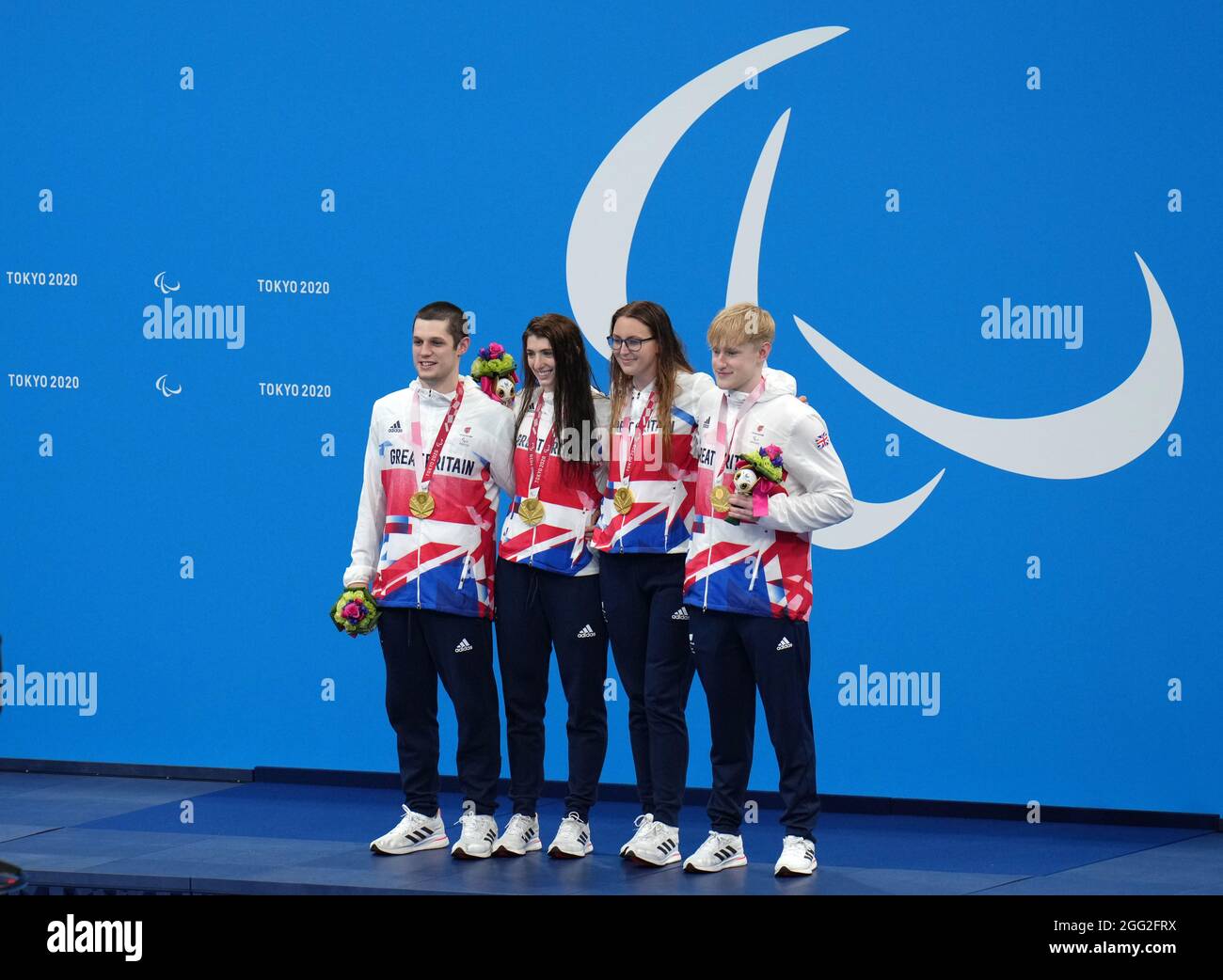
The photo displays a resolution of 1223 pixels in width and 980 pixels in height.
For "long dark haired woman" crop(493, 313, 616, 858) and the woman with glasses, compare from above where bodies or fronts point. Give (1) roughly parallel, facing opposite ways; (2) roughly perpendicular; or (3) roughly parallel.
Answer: roughly parallel

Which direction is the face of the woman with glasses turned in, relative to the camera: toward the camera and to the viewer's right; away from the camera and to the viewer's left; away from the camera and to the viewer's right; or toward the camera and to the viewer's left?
toward the camera and to the viewer's left

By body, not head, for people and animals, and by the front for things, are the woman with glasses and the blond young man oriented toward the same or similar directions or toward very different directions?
same or similar directions

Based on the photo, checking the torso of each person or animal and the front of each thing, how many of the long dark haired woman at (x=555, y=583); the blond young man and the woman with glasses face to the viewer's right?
0

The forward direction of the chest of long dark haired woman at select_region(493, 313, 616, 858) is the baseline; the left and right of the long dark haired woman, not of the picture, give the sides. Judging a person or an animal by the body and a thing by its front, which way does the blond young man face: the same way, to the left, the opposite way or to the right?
the same way

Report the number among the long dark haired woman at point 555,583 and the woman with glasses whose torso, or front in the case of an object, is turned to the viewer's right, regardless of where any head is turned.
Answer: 0

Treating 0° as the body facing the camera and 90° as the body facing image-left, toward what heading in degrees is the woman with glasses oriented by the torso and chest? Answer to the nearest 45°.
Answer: approximately 45°

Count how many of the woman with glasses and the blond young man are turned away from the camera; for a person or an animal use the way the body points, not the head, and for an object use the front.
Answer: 0

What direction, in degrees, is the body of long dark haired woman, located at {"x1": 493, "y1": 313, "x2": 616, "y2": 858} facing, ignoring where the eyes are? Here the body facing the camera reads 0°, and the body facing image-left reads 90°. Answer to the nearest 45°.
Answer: approximately 45°

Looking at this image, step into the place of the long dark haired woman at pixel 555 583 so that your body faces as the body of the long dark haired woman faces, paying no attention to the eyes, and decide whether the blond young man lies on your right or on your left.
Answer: on your left
